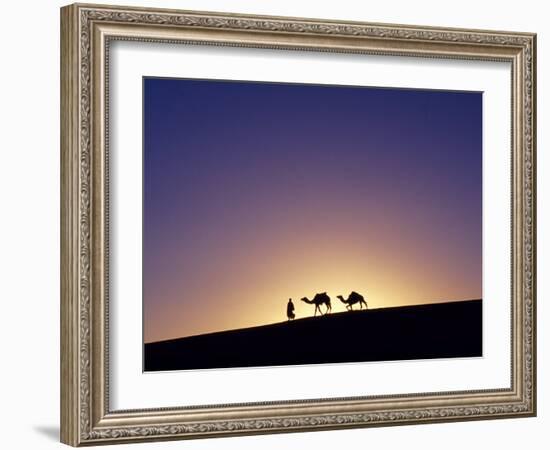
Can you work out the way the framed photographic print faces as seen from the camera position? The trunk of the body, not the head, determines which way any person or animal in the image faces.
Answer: facing the viewer and to the right of the viewer
